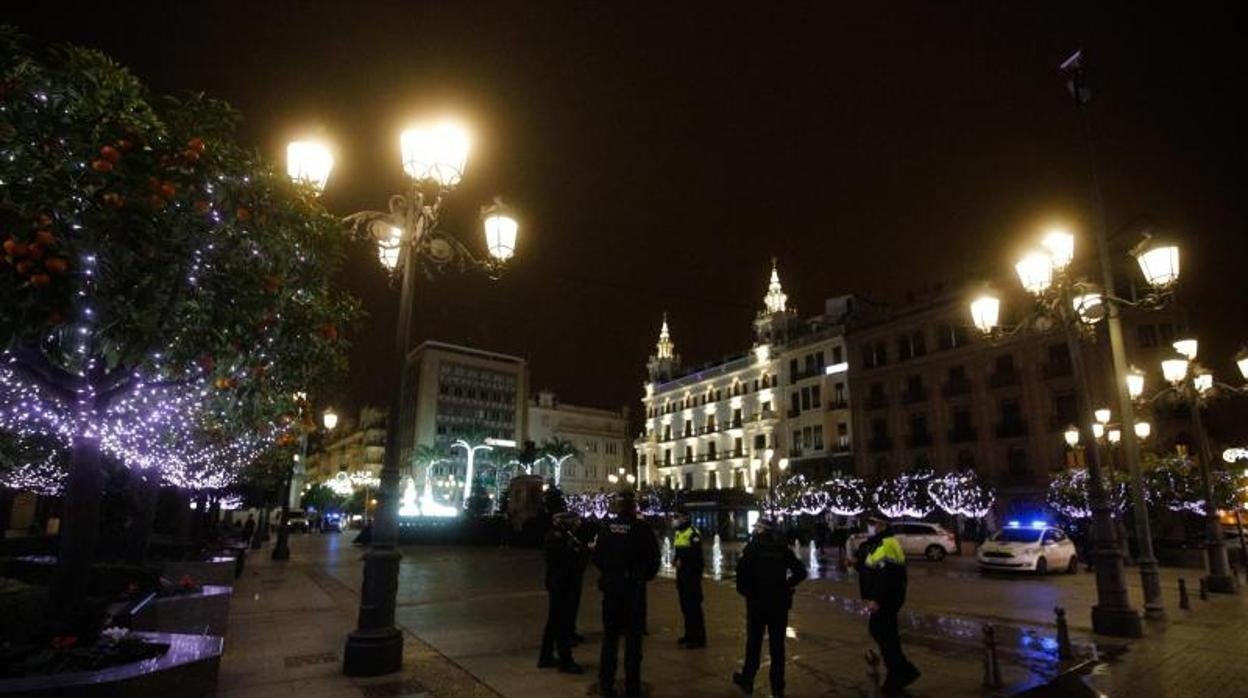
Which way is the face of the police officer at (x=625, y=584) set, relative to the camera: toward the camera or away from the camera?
away from the camera

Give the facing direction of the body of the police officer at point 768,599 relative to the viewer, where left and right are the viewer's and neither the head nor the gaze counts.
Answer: facing away from the viewer and to the left of the viewer

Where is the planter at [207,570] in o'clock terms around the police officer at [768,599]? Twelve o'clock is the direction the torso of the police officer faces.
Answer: The planter is roughly at 11 o'clock from the police officer.

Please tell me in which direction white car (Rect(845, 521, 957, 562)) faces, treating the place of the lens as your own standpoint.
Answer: facing to the left of the viewer

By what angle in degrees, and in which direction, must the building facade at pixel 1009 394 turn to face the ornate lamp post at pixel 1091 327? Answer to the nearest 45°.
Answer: approximately 45° to its left

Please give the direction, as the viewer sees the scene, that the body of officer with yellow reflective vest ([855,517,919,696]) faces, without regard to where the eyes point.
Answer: to the viewer's left

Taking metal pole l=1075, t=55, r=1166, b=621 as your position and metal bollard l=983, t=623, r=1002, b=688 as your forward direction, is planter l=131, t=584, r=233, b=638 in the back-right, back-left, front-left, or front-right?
front-right

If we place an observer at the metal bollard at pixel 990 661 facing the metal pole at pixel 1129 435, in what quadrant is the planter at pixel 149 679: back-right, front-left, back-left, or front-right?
back-left

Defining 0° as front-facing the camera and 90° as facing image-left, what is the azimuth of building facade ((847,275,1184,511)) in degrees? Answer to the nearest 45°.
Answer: approximately 45°

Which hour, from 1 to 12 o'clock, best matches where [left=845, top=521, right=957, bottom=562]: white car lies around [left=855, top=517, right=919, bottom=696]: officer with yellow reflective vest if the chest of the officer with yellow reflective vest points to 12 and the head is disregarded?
The white car is roughly at 3 o'clock from the officer with yellow reflective vest.

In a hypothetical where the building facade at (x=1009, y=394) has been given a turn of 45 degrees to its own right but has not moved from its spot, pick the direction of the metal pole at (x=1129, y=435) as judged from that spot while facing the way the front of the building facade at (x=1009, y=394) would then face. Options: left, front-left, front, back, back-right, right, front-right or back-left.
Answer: left

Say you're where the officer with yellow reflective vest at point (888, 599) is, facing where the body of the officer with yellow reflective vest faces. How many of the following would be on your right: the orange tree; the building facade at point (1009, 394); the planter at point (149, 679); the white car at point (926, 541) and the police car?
3

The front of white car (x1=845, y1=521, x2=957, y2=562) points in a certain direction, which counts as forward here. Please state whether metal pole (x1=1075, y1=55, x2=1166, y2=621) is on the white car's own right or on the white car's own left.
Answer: on the white car's own left

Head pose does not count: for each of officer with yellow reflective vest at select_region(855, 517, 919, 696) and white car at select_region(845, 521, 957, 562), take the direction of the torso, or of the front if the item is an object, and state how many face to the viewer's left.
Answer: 2

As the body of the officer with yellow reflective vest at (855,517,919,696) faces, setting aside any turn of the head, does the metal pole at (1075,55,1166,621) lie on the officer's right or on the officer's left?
on the officer's right

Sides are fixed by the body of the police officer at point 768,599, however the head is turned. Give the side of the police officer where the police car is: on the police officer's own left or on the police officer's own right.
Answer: on the police officer's own right
